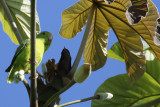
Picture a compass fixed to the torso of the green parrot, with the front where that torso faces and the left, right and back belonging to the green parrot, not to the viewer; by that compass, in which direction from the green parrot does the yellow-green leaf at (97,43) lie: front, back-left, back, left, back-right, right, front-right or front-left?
front-left

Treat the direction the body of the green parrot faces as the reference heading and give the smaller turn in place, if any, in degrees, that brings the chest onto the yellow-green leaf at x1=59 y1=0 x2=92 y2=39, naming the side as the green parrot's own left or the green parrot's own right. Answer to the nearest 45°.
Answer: approximately 45° to the green parrot's own left

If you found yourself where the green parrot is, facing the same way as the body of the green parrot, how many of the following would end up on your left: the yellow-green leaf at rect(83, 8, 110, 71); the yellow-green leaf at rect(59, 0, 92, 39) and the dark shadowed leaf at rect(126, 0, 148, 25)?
0

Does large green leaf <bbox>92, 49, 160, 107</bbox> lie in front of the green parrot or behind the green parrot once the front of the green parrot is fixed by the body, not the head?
in front

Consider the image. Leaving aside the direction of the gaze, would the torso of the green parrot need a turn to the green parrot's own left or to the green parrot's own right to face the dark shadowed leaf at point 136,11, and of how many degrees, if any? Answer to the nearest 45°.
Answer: approximately 45° to the green parrot's own left

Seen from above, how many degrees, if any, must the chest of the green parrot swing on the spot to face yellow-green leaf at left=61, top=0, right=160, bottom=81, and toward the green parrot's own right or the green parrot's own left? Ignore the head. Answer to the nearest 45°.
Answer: approximately 45° to the green parrot's own left

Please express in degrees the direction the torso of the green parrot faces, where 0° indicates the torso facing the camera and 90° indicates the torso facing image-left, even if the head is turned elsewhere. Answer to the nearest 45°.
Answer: approximately 270°
